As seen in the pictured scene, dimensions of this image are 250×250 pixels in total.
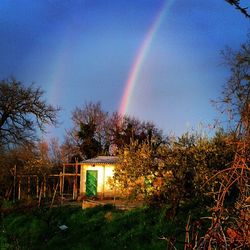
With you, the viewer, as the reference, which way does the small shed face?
facing the viewer
